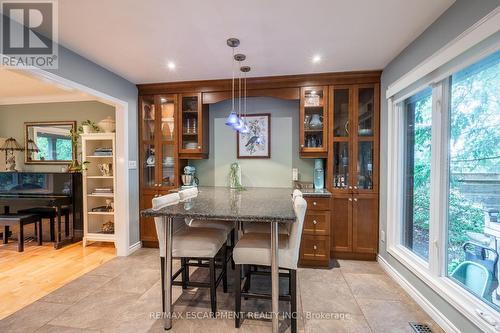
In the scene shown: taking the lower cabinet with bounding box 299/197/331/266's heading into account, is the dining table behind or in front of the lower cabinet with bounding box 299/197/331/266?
in front

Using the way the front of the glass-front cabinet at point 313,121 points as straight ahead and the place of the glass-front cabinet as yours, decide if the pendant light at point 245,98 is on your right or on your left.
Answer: on your right

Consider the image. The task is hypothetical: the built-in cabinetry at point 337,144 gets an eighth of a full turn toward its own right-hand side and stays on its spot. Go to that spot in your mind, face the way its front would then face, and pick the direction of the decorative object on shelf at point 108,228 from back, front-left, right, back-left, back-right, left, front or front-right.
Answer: front-right

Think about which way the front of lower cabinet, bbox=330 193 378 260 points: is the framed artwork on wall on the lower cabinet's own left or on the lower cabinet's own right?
on the lower cabinet's own right

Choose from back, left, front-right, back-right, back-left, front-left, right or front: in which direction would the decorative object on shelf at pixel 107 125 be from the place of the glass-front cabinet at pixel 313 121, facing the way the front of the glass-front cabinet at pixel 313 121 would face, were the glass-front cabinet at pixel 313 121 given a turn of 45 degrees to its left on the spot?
back-right

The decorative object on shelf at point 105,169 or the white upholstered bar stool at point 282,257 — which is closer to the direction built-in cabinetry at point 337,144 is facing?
the white upholstered bar stool

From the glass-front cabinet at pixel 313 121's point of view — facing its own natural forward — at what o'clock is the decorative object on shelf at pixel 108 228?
The decorative object on shelf is roughly at 3 o'clock from the glass-front cabinet.

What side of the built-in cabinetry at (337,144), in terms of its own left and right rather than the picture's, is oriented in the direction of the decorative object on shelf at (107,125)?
right

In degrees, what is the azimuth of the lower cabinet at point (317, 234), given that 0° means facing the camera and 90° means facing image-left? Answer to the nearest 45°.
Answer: approximately 0°

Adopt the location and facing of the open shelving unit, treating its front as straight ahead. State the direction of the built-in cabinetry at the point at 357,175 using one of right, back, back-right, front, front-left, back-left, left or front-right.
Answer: front-left

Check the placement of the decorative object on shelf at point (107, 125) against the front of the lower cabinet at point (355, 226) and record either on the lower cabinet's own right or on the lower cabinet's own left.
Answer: on the lower cabinet's own right

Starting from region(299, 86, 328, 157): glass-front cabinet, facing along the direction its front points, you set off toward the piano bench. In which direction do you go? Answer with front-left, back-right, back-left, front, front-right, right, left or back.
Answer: right
